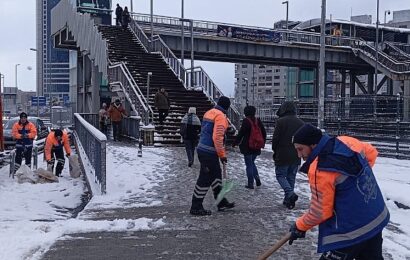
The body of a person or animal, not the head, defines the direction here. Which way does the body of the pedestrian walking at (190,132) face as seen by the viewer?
away from the camera

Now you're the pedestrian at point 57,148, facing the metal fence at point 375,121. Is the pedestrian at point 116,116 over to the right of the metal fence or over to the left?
left

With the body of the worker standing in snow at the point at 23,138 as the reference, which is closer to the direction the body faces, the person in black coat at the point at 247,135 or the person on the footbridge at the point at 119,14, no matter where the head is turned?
the person in black coat

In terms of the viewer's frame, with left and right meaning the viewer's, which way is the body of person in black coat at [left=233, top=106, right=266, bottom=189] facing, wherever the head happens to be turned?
facing away from the viewer and to the left of the viewer

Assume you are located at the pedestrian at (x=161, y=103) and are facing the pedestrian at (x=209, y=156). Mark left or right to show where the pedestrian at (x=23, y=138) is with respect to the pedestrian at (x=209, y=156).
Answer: right

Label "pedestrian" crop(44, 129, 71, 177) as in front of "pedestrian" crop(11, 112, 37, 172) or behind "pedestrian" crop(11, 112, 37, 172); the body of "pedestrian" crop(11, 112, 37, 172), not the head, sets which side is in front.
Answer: in front

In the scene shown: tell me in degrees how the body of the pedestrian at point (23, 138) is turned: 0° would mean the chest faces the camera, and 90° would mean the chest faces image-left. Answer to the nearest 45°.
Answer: approximately 0°
